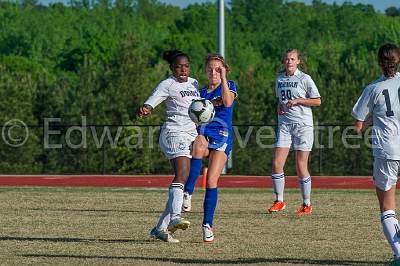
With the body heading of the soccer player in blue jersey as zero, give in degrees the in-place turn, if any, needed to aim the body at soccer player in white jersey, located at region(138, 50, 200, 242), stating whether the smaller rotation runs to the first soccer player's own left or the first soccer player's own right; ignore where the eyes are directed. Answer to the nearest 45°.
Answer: approximately 45° to the first soccer player's own right

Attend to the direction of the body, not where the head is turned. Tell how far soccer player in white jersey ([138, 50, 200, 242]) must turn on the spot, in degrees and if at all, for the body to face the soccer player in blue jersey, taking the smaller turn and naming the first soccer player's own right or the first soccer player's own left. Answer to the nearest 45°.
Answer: approximately 45° to the first soccer player's own left

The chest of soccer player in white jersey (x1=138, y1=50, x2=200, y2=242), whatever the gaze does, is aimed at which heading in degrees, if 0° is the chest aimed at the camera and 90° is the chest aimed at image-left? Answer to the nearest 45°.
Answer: approximately 315°

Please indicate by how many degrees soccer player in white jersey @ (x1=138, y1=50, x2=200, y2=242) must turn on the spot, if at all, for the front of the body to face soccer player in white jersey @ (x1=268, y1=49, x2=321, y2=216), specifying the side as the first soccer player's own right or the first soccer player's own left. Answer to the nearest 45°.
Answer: approximately 90° to the first soccer player's own left

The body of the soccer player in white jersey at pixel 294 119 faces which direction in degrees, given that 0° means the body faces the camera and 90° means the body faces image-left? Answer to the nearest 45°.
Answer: approximately 45°
